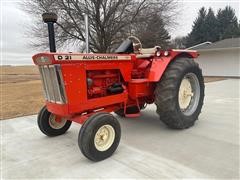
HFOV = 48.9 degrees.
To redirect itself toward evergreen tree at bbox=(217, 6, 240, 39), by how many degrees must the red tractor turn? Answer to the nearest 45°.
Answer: approximately 180°

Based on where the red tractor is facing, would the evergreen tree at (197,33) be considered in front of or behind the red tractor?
behind

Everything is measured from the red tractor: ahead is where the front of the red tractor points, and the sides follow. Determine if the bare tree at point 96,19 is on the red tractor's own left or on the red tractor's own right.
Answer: on the red tractor's own right

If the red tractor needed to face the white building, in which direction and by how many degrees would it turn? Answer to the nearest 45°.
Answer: approximately 180°

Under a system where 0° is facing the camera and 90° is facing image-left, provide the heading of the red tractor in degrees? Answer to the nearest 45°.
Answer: approximately 45°
